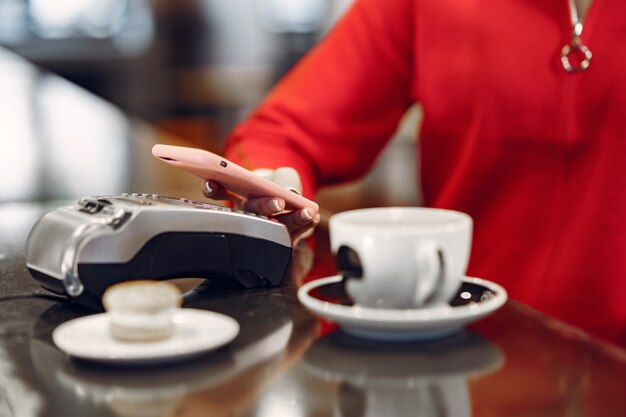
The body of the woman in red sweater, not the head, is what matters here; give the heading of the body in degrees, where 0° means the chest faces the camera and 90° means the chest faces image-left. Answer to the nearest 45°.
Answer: approximately 0°

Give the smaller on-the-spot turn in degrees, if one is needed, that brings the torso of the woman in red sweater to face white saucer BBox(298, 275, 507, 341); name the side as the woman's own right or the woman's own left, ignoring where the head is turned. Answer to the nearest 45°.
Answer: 0° — they already face it
